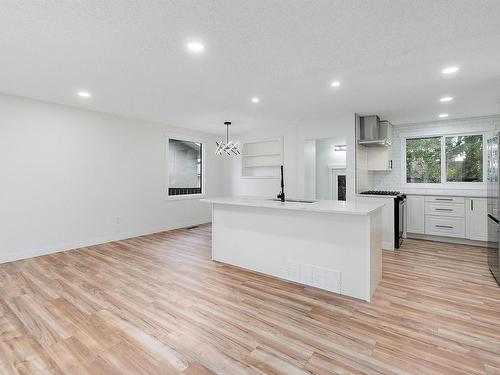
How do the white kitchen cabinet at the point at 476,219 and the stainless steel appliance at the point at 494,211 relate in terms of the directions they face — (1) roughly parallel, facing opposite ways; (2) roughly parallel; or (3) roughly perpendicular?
roughly perpendicular

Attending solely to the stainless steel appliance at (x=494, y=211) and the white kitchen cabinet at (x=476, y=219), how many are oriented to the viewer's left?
1

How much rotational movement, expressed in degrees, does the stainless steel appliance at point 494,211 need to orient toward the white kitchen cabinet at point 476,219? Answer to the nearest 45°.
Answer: approximately 90° to its right

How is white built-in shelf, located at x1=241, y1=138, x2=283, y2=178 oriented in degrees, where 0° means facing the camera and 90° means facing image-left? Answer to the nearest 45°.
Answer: approximately 0°

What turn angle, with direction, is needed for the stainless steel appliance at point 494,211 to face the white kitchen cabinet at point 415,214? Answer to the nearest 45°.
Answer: approximately 45° to its right

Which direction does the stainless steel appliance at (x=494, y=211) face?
to the viewer's left

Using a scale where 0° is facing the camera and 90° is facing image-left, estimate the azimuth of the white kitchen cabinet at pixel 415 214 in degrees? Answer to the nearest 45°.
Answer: approximately 0°
